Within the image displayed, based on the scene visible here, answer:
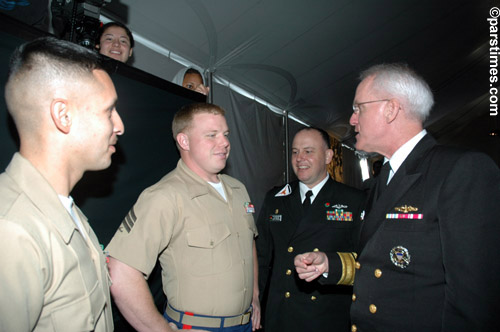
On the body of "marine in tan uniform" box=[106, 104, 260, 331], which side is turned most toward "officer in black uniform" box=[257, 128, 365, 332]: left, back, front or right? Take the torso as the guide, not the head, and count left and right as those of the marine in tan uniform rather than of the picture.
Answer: left

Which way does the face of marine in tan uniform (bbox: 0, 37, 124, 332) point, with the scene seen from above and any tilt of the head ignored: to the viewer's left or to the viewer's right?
to the viewer's right

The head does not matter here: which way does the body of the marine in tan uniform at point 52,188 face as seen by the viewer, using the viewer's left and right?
facing to the right of the viewer

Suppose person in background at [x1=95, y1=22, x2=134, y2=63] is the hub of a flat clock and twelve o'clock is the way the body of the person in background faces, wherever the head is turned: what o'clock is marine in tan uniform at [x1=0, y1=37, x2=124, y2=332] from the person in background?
The marine in tan uniform is roughly at 12 o'clock from the person in background.

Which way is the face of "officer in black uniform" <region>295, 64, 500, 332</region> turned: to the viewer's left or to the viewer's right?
to the viewer's left

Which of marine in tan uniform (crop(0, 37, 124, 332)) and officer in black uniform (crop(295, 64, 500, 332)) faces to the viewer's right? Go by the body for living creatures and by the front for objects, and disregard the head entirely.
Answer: the marine in tan uniform

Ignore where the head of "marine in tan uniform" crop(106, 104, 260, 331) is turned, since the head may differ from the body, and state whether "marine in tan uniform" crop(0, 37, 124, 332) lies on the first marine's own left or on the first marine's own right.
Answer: on the first marine's own right
